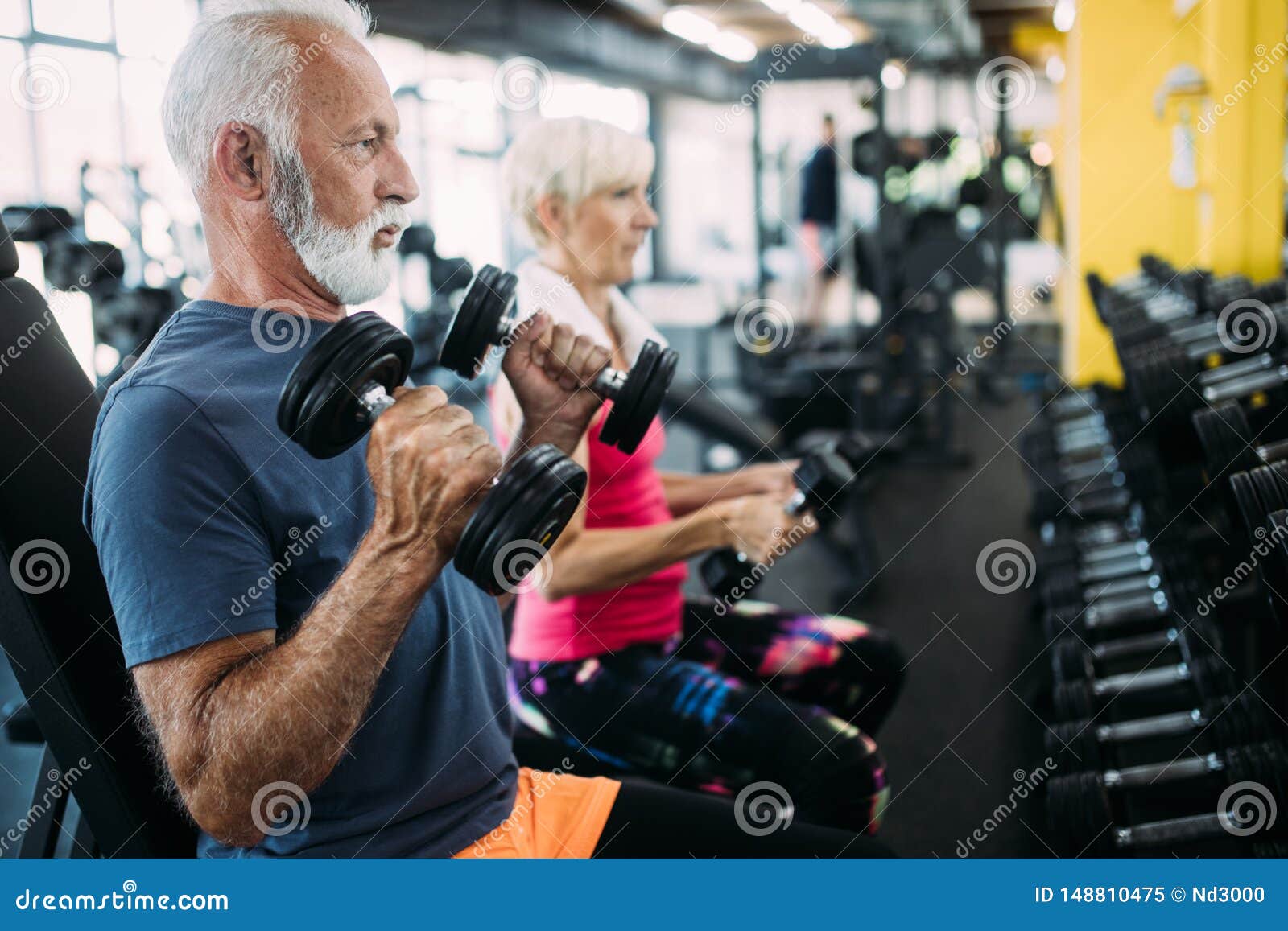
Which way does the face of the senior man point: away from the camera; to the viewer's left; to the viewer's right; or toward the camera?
to the viewer's right

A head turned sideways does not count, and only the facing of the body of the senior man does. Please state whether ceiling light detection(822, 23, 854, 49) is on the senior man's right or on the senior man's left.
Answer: on the senior man's left

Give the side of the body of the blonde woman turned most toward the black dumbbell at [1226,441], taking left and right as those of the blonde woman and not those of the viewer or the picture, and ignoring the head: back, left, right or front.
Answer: front

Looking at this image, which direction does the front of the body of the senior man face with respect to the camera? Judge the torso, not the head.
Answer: to the viewer's right

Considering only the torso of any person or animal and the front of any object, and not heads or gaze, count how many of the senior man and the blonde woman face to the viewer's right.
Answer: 2

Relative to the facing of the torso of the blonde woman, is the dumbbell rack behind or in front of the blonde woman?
in front

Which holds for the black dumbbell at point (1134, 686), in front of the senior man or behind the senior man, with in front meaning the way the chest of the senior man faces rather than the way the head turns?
in front

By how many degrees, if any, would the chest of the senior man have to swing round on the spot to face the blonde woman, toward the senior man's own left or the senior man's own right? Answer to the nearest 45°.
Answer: approximately 45° to the senior man's own left

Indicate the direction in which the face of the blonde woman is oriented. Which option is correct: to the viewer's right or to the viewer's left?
to the viewer's right

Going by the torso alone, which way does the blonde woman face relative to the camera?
to the viewer's right

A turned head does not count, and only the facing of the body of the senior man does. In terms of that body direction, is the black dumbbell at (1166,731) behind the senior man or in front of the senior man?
in front
